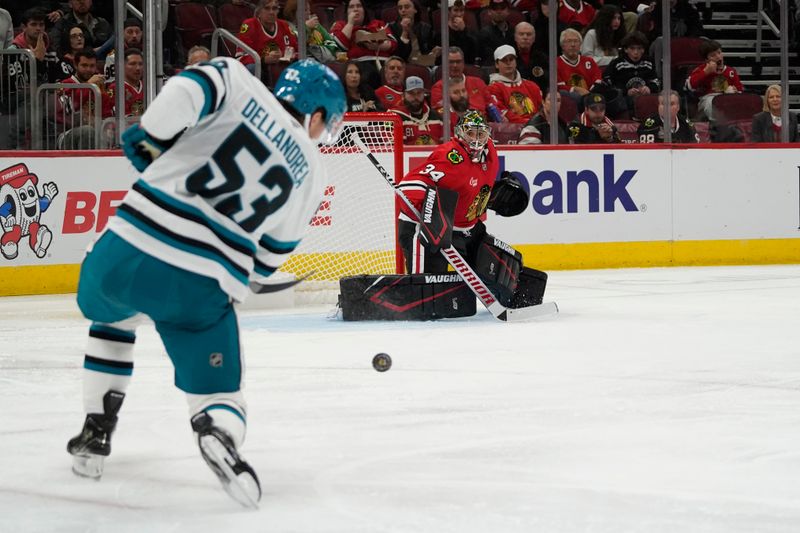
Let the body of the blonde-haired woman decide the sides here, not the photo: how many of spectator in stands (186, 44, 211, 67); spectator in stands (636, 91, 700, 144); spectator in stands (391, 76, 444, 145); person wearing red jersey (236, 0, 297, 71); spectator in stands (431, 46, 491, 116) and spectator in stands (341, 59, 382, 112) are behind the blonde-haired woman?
0

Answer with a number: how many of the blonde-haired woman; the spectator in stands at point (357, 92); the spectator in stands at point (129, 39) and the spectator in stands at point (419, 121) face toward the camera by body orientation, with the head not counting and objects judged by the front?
4

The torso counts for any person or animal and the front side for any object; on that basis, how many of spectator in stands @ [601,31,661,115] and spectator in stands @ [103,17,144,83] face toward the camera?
2

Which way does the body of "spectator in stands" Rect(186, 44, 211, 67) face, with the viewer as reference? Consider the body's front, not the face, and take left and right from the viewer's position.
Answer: facing the viewer

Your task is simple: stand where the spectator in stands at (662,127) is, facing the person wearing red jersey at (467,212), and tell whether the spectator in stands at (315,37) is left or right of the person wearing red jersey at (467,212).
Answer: right

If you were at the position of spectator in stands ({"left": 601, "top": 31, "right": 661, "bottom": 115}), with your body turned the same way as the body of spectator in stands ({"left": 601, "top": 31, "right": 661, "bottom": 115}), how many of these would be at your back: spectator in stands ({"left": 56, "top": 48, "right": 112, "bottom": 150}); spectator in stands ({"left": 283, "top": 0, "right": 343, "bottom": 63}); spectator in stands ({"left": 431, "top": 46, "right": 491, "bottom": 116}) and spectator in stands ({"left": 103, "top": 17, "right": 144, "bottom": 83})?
0

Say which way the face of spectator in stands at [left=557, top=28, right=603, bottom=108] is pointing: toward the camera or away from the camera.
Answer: toward the camera

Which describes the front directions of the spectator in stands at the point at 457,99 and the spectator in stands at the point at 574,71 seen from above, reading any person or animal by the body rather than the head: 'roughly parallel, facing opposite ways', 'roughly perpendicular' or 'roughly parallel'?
roughly parallel

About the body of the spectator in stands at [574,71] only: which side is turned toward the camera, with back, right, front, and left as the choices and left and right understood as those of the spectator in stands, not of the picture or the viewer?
front

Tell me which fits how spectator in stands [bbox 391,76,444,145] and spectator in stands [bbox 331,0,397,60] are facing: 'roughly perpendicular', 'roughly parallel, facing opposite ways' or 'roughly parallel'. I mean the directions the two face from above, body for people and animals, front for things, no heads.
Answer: roughly parallel

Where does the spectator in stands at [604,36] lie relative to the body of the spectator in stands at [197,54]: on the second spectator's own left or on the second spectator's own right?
on the second spectator's own left

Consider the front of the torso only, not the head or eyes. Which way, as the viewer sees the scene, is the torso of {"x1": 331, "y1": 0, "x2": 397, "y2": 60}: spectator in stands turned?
toward the camera

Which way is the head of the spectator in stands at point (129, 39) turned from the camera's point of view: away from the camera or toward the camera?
toward the camera

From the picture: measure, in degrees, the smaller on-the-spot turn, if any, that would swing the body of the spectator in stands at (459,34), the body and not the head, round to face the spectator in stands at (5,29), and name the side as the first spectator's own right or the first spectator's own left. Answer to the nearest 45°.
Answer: approximately 45° to the first spectator's own right

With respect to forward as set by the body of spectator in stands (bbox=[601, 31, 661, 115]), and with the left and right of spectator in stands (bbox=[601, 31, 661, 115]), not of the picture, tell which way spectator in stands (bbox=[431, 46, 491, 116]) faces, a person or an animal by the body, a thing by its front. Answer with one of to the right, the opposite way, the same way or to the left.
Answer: the same way

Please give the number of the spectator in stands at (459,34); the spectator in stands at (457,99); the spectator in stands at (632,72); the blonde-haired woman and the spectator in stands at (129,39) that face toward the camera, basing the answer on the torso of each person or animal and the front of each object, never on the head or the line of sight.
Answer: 5

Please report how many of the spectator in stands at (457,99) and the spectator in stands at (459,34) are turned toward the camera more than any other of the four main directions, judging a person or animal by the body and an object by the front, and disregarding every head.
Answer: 2
